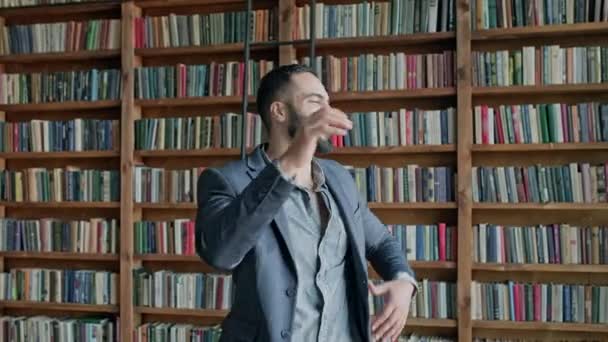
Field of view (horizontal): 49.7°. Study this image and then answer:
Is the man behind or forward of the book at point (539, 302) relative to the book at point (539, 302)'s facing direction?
forward

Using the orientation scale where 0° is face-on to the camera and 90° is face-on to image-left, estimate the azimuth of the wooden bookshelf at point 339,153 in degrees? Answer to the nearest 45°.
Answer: approximately 0°

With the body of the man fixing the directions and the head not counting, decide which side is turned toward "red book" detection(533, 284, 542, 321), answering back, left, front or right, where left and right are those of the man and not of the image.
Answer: left

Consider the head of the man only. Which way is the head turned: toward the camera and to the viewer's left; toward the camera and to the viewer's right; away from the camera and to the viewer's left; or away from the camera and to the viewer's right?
toward the camera and to the viewer's right

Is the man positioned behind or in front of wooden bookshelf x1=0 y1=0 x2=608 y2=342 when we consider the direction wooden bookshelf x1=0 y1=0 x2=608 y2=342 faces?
in front

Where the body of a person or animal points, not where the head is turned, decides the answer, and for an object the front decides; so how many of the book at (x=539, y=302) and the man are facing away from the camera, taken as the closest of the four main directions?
0

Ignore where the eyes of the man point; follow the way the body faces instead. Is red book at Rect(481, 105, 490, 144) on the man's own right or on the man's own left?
on the man's own left
